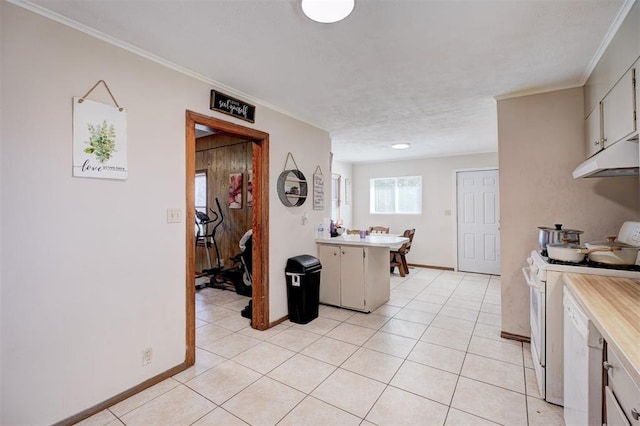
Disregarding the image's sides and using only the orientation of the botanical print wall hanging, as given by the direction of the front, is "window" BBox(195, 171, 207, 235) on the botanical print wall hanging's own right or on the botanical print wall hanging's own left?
on the botanical print wall hanging's own left

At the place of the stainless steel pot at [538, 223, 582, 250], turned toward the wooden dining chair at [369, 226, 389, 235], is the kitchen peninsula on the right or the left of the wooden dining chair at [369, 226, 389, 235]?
left

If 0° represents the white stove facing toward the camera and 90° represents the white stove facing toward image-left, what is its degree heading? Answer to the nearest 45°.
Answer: approximately 90°

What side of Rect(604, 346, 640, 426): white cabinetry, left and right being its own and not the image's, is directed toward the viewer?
left

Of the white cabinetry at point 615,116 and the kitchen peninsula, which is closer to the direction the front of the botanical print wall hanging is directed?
the white cabinetry

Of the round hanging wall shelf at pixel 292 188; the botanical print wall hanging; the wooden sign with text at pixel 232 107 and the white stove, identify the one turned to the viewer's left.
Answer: the white stove

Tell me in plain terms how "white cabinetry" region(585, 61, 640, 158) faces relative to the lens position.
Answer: facing to the left of the viewer

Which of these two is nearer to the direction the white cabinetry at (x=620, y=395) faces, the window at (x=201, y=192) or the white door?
the window

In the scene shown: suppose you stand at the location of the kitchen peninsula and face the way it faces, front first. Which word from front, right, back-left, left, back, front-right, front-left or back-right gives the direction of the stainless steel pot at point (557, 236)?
left

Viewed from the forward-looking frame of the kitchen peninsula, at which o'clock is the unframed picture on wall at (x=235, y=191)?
The unframed picture on wall is roughly at 2 o'clock from the kitchen peninsula.
